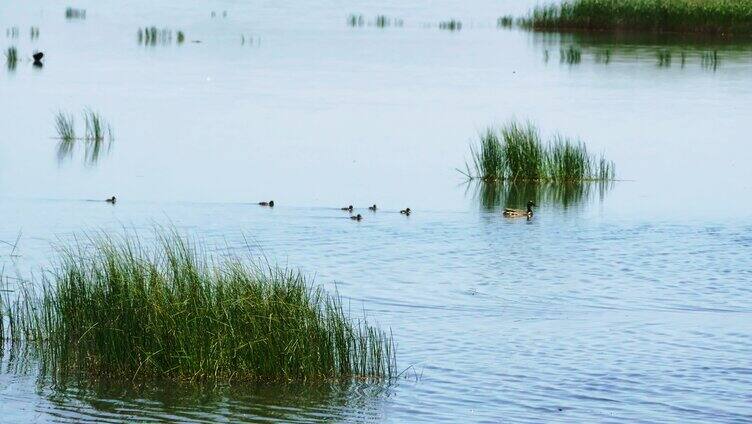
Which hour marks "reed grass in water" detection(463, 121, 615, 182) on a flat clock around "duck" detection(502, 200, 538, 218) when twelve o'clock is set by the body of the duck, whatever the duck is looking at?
The reed grass in water is roughly at 9 o'clock from the duck.

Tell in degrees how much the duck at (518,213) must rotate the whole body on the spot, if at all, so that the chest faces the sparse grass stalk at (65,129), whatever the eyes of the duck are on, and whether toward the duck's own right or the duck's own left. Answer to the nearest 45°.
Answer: approximately 135° to the duck's own left

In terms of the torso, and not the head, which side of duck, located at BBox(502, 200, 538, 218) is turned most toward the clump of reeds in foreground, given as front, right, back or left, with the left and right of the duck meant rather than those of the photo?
right

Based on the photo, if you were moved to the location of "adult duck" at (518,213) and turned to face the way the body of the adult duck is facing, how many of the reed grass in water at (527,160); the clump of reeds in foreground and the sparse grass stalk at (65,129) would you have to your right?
1

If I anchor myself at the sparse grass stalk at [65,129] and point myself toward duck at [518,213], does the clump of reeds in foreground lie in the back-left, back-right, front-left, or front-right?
front-right

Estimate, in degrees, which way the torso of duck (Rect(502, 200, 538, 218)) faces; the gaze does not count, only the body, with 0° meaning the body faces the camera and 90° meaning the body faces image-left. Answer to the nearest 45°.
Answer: approximately 270°
